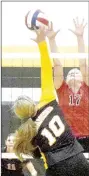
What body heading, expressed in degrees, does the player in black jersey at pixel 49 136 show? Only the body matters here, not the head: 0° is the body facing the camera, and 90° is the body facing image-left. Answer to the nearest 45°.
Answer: approximately 180°
